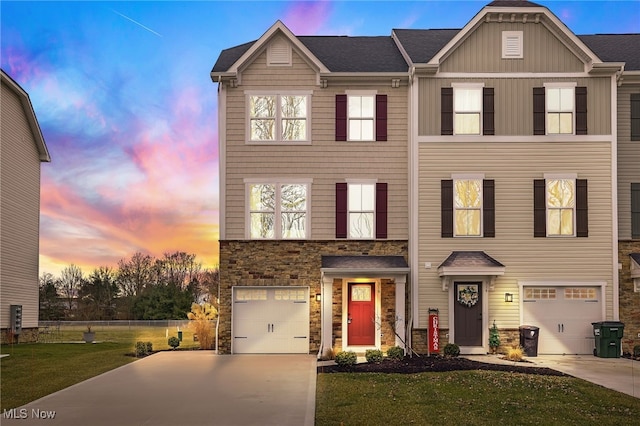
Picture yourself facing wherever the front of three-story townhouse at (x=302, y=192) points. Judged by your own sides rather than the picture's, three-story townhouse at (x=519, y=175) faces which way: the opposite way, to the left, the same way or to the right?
the same way

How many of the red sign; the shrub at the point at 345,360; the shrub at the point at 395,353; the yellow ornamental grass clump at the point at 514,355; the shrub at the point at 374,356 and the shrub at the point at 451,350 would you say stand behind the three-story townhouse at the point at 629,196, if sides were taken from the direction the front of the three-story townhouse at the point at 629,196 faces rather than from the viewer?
0

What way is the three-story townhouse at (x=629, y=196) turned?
toward the camera

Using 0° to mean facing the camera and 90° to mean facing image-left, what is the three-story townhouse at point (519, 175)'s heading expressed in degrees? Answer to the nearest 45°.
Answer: approximately 0°

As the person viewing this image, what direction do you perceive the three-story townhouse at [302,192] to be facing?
facing the viewer

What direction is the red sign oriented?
toward the camera

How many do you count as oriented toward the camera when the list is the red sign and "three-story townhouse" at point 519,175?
2

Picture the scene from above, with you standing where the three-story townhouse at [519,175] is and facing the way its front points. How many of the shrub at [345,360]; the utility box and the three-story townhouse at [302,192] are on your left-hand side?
0

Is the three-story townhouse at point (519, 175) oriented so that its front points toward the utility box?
no
